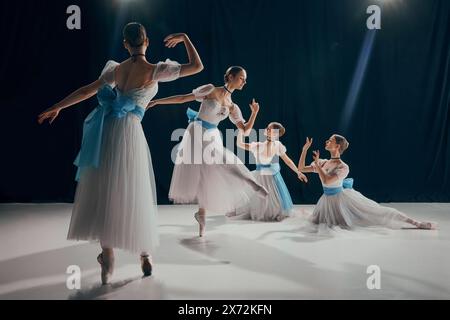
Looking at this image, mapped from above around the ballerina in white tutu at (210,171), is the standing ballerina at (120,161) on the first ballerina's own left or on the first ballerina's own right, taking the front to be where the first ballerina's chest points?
on the first ballerina's own right

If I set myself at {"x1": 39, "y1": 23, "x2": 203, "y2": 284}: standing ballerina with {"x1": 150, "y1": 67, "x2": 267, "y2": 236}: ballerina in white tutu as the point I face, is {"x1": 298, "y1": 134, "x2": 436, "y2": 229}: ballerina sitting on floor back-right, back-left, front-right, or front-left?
front-right

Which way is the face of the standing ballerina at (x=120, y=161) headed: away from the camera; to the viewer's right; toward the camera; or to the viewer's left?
away from the camera

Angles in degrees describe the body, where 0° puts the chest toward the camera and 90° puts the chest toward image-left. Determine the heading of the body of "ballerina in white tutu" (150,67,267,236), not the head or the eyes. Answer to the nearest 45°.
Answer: approximately 315°

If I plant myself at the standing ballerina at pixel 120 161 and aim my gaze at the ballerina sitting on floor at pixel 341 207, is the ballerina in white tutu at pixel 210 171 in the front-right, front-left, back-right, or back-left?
front-left

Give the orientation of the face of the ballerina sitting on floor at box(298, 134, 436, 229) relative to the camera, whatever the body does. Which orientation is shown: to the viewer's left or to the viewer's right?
to the viewer's left
